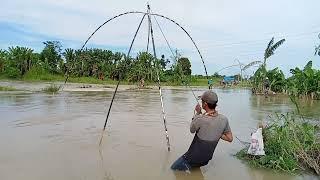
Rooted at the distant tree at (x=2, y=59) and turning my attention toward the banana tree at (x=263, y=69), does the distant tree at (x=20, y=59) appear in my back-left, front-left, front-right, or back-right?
front-left

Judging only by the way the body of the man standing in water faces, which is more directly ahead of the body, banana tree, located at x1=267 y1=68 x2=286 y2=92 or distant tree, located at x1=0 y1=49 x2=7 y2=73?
the distant tree

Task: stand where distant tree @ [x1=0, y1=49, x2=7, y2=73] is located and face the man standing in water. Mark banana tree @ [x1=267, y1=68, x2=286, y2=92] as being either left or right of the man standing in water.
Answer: left

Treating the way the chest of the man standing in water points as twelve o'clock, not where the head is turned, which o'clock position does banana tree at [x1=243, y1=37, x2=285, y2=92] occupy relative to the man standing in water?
The banana tree is roughly at 2 o'clock from the man standing in water.

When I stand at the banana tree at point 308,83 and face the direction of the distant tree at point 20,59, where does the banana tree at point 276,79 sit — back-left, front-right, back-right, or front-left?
front-right

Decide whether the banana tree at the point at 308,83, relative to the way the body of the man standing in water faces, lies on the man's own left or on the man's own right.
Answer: on the man's own right

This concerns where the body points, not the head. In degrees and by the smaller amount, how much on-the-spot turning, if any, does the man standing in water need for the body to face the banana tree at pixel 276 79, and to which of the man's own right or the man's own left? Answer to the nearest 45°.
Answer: approximately 45° to the man's own right

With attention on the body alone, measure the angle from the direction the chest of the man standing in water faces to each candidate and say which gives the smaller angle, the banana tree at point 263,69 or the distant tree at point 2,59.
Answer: the distant tree

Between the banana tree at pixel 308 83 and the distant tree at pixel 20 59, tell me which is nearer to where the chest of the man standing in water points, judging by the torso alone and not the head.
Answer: the distant tree

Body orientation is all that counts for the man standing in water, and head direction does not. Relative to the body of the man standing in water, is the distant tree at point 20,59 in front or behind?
in front

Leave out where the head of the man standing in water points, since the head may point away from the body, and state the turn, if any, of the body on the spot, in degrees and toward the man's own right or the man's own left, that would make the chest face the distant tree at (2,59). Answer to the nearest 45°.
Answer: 0° — they already face it

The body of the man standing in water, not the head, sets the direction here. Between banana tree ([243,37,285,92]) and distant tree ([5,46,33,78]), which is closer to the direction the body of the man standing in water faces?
the distant tree

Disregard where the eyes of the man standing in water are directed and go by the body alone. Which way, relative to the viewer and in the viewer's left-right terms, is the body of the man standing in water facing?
facing away from the viewer and to the left of the viewer
